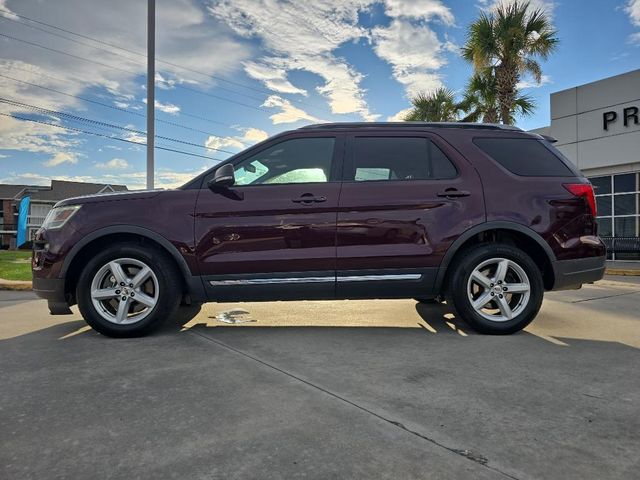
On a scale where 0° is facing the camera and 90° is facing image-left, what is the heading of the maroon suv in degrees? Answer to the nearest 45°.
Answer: approximately 90°

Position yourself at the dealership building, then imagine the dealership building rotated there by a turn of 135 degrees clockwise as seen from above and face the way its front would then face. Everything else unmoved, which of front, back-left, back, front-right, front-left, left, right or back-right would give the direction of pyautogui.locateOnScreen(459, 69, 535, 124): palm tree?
left

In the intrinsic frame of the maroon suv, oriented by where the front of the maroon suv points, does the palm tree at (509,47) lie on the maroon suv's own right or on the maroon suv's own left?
on the maroon suv's own right

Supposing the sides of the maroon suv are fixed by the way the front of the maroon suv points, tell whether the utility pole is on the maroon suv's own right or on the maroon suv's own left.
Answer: on the maroon suv's own right

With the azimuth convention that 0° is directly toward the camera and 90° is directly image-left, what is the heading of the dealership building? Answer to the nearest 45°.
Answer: approximately 45°

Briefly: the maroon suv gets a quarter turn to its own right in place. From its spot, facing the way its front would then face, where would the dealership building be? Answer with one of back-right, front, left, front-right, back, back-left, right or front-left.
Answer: front-right

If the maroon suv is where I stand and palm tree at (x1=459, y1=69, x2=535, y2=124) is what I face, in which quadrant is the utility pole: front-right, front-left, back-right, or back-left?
front-left
